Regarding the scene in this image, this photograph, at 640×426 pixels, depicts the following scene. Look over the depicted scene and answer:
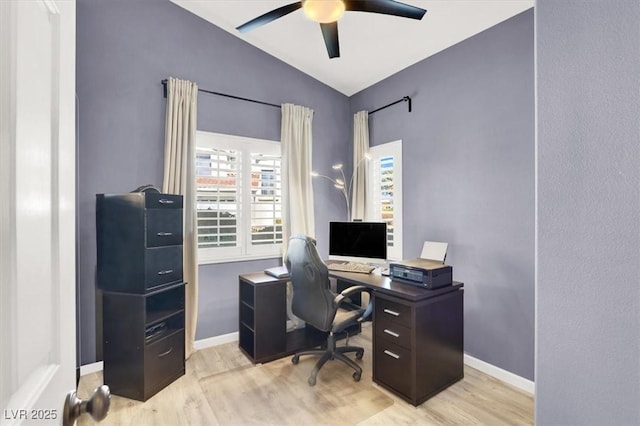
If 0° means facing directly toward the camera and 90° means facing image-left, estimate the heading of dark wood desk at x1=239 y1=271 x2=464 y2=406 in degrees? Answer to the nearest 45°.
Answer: approximately 45°

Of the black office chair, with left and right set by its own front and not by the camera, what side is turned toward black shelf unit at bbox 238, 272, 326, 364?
left

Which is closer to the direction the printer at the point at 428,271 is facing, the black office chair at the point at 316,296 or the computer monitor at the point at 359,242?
the black office chair

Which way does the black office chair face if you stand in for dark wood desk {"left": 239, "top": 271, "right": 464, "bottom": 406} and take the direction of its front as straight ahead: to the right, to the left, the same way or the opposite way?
the opposite way

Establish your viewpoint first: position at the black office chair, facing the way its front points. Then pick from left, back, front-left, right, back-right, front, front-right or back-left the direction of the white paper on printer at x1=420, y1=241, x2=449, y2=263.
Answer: front-right

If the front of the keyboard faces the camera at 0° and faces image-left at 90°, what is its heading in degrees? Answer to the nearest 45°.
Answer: approximately 45°
